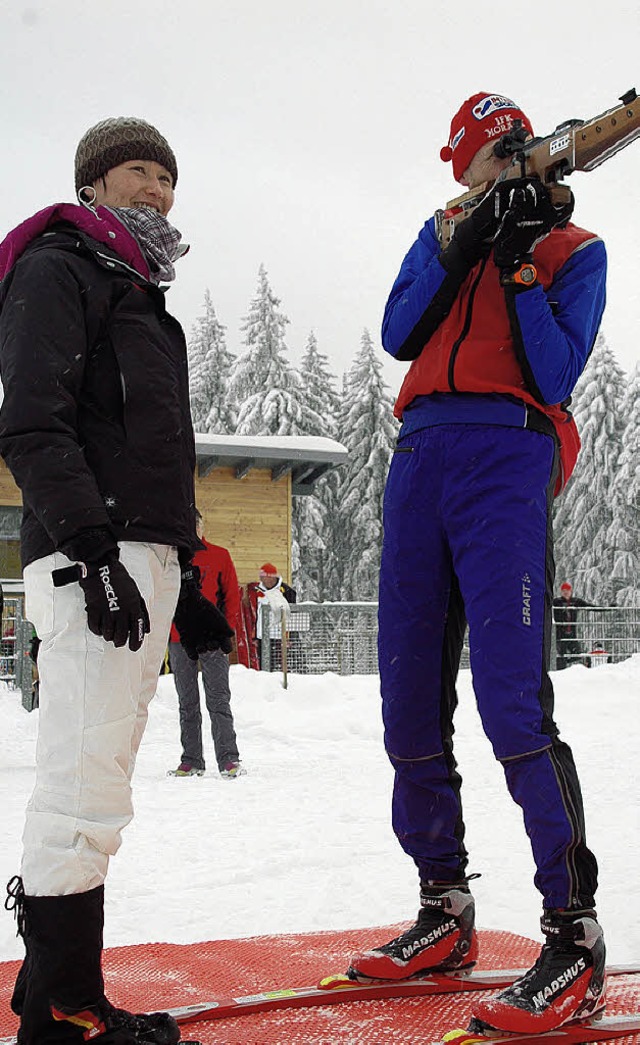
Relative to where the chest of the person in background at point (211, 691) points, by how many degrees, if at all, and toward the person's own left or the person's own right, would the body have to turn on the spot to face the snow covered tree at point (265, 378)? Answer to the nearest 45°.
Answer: approximately 180°

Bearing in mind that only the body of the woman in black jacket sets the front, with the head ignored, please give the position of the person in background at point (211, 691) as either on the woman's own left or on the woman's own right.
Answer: on the woman's own left

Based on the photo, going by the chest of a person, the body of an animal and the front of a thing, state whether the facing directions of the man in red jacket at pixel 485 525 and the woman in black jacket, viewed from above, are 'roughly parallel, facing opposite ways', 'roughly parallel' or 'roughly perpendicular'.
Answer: roughly perpendicular

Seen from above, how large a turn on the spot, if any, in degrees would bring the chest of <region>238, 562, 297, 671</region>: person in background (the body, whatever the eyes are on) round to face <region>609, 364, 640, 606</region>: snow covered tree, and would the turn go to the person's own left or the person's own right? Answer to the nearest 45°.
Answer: approximately 135° to the person's own left

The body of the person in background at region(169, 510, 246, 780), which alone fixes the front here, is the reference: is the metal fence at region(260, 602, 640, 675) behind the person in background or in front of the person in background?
behind

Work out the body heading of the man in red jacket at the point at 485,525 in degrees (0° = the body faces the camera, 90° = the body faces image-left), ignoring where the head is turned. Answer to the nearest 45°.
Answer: approximately 45°

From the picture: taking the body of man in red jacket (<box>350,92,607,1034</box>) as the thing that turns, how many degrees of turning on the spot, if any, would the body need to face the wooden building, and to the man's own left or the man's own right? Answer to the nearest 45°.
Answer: approximately 135° to the man's own right

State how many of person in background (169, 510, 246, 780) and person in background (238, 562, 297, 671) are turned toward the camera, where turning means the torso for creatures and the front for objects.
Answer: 2

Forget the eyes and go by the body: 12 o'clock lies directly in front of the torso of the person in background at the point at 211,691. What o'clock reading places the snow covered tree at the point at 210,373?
The snow covered tree is roughly at 6 o'clock from the person in background.

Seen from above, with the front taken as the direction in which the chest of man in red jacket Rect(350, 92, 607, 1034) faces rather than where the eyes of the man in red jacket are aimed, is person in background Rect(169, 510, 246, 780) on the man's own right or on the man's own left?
on the man's own right

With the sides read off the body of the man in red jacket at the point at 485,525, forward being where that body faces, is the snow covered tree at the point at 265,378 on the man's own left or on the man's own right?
on the man's own right
